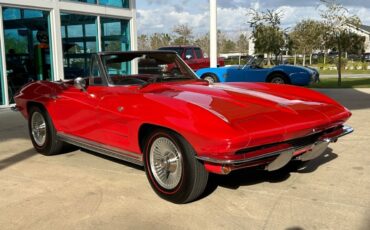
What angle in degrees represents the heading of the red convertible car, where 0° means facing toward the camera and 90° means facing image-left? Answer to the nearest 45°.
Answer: approximately 315°

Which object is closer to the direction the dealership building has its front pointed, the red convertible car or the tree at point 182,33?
the red convertible car

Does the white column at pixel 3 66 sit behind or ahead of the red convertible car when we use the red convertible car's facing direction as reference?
behind

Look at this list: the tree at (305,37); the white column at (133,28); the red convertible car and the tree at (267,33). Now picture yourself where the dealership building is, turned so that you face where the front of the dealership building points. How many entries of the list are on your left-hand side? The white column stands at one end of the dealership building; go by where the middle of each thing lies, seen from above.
3

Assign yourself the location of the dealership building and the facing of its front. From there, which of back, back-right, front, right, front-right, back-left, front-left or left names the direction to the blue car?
front-left

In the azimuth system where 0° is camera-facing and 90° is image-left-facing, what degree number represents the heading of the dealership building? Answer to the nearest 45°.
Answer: approximately 315°

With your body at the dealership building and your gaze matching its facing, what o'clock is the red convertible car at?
The red convertible car is roughly at 1 o'clock from the dealership building.

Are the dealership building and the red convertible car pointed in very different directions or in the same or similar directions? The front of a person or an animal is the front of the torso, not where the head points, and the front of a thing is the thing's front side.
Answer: same or similar directions

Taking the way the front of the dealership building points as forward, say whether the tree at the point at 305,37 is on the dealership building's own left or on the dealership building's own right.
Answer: on the dealership building's own left

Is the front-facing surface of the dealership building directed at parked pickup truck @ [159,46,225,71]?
no

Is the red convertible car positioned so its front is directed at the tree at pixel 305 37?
no

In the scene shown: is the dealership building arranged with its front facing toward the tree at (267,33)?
no
